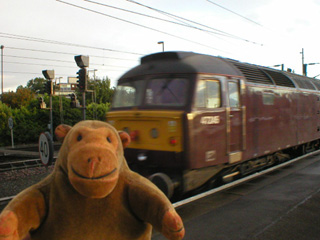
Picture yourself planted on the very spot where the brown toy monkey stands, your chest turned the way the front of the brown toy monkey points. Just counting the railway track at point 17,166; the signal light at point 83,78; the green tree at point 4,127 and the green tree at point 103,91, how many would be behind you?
4

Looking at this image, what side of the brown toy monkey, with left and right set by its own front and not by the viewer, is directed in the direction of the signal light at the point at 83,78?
back

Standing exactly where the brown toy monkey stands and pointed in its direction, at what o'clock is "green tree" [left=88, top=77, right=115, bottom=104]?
The green tree is roughly at 6 o'clock from the brown toy monkey.

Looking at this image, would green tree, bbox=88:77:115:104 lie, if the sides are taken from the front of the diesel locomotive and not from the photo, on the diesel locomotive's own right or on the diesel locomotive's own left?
on the diesel locomotive's own right

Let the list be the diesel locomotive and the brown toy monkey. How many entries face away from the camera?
0

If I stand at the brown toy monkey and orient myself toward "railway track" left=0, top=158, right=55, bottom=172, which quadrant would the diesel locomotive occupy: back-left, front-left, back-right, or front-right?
front-right

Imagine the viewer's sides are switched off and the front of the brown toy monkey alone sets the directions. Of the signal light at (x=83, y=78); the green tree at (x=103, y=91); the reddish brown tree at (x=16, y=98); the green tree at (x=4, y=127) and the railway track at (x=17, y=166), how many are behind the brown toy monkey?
5

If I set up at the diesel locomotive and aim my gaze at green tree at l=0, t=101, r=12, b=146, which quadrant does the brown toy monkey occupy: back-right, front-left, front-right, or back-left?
back-left

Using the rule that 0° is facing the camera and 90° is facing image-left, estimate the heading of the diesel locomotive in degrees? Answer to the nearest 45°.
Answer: approximately 45°

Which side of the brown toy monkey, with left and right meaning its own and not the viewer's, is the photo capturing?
front

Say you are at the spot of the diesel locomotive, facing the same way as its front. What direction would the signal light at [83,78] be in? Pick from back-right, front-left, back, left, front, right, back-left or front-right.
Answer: right

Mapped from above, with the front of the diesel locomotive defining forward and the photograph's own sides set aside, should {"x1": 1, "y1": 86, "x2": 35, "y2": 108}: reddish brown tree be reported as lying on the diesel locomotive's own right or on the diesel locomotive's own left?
on the diesel locomotive's own right

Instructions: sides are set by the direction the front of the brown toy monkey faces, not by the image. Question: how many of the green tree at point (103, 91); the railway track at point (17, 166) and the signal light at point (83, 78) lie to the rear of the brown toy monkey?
3
